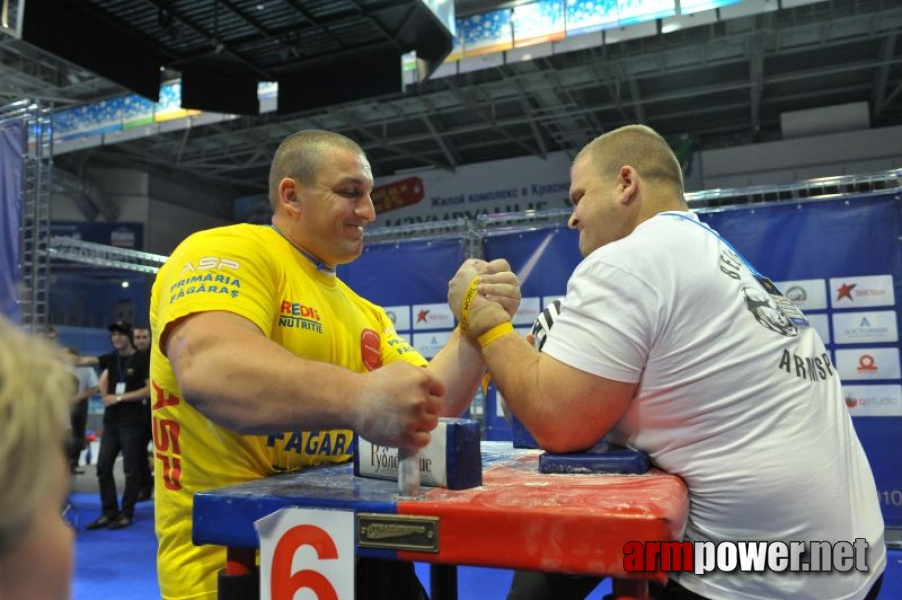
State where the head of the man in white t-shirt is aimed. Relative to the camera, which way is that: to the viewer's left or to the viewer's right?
to the viewer's left

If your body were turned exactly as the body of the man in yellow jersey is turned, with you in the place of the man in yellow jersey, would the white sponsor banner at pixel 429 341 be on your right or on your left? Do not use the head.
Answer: on your left

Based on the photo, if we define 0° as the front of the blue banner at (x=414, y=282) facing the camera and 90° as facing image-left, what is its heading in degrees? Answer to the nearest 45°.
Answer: approximately 0°

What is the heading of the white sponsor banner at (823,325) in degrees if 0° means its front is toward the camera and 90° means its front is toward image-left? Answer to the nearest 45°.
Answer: approximately 0°

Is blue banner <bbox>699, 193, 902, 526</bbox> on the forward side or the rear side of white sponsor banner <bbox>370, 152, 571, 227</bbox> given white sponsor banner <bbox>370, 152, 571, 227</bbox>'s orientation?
on the forward side

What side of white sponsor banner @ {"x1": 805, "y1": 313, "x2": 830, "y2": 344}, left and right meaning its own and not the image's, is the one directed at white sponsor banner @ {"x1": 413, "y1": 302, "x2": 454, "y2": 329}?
right

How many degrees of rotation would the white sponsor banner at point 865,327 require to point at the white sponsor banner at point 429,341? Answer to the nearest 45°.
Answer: approximately 90° to its right

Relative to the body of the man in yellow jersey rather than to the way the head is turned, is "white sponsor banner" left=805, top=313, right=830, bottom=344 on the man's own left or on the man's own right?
on the man's own left

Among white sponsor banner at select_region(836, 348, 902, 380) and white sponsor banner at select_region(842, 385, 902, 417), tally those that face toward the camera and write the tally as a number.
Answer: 2
